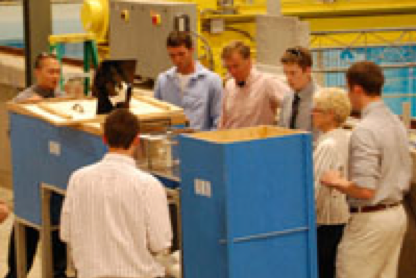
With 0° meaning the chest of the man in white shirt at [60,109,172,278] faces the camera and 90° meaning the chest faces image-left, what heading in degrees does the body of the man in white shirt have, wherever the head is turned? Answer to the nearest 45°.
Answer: approximately 180°

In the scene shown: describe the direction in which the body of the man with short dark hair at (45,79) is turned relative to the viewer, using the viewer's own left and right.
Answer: facing the viewer and to the right of the viewer

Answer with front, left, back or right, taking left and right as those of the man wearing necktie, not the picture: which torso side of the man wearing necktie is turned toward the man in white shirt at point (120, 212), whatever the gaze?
front

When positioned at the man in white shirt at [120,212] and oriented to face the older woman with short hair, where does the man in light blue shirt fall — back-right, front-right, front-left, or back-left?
front-left

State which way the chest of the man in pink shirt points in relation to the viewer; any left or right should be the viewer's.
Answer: facing the viewer and to the left of the viewer

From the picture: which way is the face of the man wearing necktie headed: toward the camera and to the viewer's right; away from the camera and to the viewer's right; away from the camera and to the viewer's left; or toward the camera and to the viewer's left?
toward the camera and to the viewer's left

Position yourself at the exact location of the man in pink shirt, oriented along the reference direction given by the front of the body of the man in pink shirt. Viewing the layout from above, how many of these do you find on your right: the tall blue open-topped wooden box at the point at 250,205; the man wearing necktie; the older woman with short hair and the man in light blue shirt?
1

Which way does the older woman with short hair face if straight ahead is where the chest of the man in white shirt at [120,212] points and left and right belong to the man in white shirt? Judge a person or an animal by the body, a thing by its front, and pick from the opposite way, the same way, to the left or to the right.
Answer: to the left

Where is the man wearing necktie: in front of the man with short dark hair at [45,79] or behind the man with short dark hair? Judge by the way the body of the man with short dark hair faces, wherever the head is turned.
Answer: in front

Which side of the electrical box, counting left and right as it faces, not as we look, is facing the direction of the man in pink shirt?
front

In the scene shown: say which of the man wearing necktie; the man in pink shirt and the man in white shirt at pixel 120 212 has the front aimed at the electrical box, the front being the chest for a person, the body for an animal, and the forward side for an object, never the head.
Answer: the man in white shirt

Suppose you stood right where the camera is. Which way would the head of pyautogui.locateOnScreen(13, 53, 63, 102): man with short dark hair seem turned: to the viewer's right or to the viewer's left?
to the viewer's right

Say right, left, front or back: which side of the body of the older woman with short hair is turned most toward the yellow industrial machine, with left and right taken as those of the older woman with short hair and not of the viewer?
right

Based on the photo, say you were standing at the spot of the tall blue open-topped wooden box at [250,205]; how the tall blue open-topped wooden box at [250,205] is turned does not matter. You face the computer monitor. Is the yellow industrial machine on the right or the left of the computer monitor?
right

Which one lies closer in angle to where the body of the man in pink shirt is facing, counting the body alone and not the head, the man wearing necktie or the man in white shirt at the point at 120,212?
the man in white shirt

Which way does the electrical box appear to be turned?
toward the camera

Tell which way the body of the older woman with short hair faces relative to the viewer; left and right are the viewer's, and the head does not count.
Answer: facing to the left of the viewer

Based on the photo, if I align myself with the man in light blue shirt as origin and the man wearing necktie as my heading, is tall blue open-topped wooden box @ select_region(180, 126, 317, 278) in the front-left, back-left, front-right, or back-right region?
front-right
